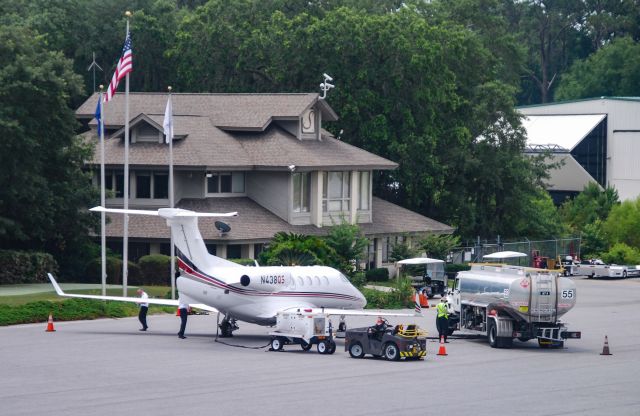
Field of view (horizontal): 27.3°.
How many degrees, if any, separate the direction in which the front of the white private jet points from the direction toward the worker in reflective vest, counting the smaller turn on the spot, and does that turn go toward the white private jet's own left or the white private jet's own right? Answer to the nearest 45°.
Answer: approximately 45° to the white private jet's own right

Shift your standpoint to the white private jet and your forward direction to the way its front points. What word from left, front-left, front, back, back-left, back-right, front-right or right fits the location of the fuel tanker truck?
front-right

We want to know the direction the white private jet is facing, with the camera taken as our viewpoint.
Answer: facing away from the viewer and to the right of the viewer

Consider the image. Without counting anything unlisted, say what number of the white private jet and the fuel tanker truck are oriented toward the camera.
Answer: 0
